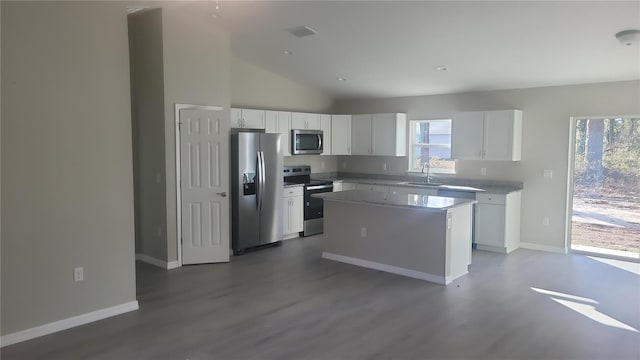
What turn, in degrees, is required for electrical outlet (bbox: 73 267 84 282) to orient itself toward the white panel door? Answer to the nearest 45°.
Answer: approximately 90° to its left

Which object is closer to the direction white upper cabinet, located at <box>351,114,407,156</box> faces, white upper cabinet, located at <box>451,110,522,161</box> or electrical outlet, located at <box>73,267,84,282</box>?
the electrical outlet

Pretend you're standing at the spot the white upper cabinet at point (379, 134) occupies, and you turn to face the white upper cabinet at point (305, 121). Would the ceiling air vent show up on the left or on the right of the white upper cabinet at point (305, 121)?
left

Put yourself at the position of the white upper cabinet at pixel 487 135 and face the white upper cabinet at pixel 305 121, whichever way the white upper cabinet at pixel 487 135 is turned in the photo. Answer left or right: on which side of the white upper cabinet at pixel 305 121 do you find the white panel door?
left

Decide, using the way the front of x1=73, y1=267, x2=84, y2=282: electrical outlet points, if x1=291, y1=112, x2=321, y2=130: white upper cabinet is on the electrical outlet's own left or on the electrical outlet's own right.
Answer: on the electrical outlet's own left

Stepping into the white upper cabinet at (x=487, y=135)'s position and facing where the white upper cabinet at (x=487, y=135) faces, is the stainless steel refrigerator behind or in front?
in front

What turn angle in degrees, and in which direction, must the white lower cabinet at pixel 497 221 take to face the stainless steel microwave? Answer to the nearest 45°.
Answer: approximately 45° to its right
